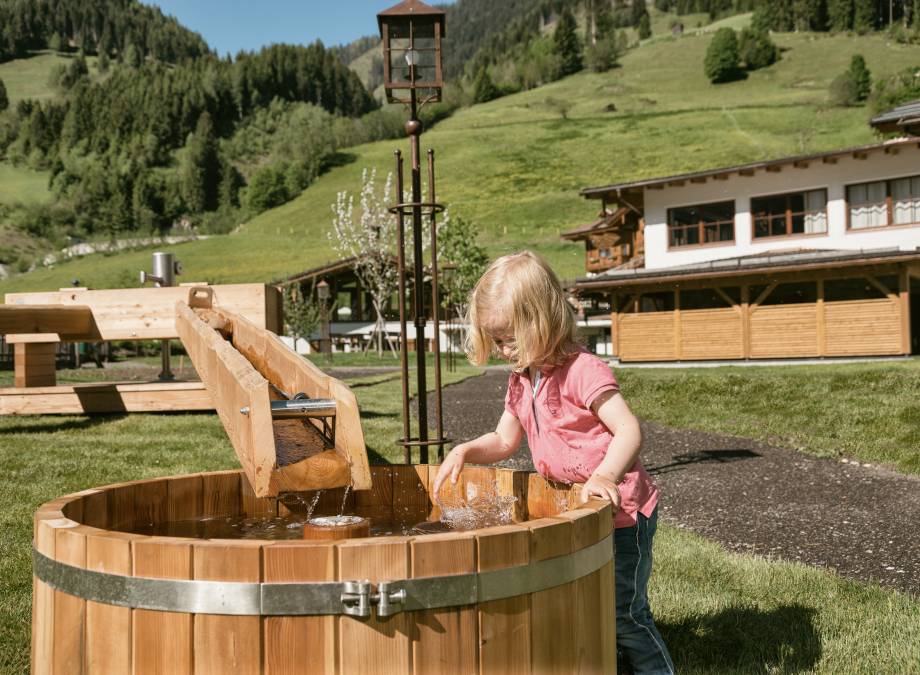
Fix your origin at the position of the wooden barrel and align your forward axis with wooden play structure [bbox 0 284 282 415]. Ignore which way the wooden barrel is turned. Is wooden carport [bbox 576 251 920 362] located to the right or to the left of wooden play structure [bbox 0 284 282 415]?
right

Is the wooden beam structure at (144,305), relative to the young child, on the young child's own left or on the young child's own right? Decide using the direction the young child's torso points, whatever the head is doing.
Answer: on the young child's own right

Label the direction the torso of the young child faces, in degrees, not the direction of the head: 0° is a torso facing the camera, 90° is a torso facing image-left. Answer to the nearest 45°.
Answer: approximately 45°

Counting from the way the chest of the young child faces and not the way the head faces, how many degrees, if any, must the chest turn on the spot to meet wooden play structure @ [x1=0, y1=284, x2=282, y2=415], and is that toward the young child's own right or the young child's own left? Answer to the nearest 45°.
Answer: approximately 90° to the young child's own right

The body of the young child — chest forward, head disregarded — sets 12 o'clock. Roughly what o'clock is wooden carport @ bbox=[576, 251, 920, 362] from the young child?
The wooden carport is roughly at 5 o'clock from the young child.
